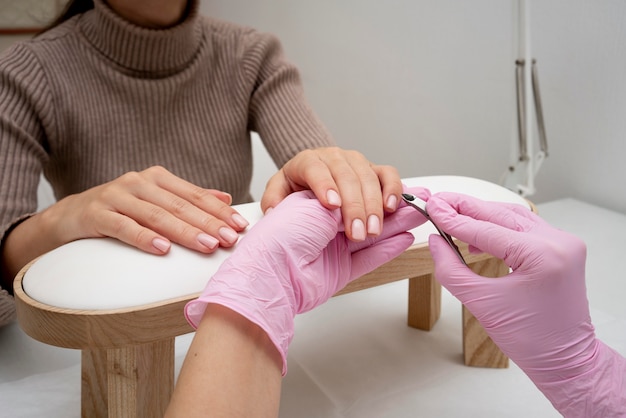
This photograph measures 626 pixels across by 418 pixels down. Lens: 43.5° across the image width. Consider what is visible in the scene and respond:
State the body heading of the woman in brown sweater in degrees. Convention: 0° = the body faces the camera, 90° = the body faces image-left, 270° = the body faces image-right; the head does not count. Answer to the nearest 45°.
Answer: approximately 315°
